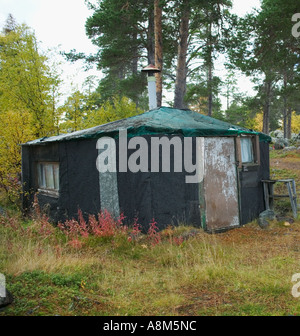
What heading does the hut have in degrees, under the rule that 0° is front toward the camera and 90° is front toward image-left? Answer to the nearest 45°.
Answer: approximately 315°
